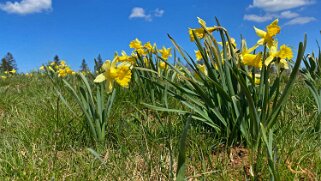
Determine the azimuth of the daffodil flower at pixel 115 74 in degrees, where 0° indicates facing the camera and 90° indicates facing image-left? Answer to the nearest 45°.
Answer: approximately 315°

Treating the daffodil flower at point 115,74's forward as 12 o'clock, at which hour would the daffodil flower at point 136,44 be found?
the daffodil flower at point 136,44 is roughly at 8 o'clock from the daffodil flower at point 115,74.

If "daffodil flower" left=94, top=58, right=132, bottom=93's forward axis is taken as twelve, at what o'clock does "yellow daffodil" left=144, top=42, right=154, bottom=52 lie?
The yellow daffodil is roughly at 8 o'clock from the daffodil flower.

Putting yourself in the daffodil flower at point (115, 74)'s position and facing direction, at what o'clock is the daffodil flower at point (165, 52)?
the daffodil flower at point (165, 52) is roughly at 8 o'clock from the daffodil flower at point (115, 74).

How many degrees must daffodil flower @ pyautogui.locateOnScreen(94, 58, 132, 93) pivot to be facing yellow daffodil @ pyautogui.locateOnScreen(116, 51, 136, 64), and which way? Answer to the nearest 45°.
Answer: approximately 135° to its left

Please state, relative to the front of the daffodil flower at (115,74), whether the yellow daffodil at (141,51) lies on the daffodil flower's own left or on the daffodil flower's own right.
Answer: on the daffodil flower's own left
